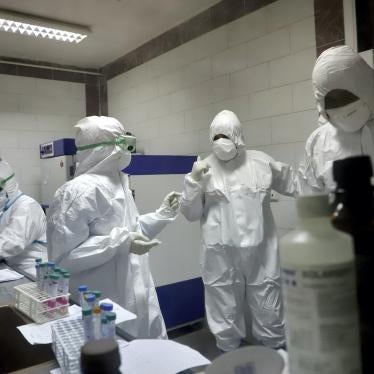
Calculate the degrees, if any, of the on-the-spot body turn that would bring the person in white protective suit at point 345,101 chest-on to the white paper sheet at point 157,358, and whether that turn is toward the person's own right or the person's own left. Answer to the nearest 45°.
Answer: approximately 45° to the person's own right

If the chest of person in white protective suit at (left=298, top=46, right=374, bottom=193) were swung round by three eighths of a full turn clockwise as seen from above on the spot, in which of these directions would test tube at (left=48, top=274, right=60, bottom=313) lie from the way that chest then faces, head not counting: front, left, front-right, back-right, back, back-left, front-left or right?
left

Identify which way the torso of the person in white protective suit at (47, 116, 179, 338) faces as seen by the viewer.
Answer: to the viewer's right

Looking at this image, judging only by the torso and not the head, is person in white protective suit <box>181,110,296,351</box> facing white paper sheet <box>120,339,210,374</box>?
yes

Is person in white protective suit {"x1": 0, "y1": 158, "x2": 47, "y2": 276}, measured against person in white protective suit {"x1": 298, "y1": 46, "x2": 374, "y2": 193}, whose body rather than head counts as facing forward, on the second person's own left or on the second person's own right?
on the second person's own right

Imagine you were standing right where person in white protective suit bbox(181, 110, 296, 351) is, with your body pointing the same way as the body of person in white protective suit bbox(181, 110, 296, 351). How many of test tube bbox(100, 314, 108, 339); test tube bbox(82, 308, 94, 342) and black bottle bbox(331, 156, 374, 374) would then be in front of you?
3

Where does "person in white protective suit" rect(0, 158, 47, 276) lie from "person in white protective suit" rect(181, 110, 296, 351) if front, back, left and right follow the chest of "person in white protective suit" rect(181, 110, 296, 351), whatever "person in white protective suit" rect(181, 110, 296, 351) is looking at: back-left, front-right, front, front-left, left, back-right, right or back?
right

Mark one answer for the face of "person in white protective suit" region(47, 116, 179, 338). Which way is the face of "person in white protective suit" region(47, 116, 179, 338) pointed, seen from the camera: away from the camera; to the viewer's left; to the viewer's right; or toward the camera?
to the viewer's right

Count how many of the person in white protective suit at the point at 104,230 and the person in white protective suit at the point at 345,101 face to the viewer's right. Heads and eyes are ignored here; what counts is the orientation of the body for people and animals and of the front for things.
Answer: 1

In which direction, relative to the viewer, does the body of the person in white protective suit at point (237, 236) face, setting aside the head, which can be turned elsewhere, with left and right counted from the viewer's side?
facing the viewer

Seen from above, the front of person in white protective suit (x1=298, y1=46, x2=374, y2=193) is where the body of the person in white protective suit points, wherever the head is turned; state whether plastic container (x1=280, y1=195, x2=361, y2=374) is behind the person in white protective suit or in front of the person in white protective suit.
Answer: in front
